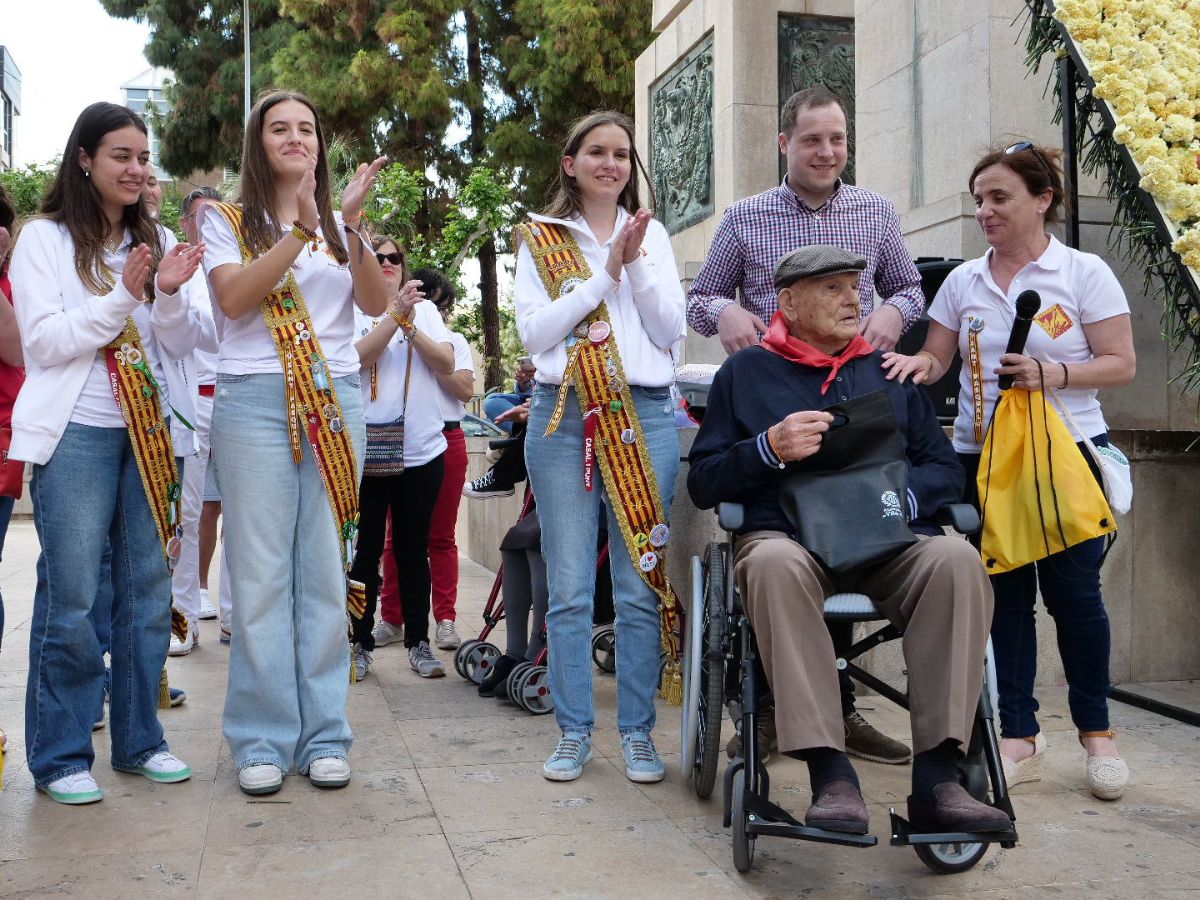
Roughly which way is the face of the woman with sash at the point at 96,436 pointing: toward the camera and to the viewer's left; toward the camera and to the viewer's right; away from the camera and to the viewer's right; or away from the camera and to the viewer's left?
toward the camera and to the viewer's right

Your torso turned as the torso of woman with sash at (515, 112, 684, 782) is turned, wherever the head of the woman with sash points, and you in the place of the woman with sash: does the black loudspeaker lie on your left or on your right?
on your left

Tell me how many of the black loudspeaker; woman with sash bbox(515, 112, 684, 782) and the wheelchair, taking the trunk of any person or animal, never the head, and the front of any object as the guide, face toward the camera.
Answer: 3

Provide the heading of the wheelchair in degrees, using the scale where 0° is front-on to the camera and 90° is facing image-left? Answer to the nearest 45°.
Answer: approximately 0°

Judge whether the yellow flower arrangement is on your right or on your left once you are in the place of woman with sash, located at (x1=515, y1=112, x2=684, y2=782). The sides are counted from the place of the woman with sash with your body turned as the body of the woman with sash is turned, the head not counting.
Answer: on your left

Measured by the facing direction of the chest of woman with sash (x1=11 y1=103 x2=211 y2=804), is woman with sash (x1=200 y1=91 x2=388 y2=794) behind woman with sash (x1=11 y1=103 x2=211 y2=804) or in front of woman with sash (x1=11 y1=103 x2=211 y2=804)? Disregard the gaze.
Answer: in front

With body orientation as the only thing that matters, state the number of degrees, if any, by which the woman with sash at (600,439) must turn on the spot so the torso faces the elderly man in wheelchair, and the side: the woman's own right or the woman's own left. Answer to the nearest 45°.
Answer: approximately 45° to the woman's own left

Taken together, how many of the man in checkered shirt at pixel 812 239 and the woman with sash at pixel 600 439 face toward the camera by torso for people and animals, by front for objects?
2

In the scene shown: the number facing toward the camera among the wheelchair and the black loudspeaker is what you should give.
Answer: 2

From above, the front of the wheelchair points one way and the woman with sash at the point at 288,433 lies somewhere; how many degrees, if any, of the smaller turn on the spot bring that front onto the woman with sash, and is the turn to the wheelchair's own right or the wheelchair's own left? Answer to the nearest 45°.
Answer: approximately 90° to the wheelchair's own right
